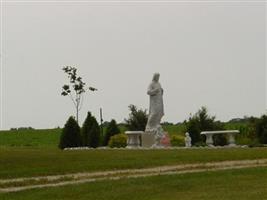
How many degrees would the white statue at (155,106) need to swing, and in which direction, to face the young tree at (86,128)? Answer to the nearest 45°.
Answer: approximately 90° to its right

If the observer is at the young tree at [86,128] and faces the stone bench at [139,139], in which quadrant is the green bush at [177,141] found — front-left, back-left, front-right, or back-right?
front-left

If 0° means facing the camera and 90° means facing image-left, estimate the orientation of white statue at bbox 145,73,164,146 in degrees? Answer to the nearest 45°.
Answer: approximately 45°

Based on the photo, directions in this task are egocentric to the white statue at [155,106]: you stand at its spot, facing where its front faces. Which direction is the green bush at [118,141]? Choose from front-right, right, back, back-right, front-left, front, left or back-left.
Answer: right

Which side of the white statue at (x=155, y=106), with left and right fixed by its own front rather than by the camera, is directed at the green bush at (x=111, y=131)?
right

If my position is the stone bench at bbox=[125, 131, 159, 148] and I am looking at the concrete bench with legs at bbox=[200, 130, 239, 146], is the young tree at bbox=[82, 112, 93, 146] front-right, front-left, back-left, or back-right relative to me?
back-left

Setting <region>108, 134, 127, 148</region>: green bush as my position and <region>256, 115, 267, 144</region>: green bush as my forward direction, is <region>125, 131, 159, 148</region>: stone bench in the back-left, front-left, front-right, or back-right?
front-right

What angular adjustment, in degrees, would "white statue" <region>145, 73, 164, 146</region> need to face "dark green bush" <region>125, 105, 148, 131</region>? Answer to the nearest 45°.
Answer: approximately 135° to its right

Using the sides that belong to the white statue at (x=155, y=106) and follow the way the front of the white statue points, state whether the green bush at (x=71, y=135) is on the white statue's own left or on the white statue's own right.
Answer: on the white statue's own right
